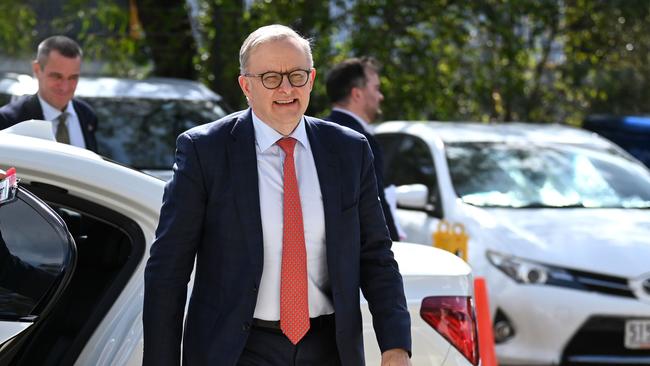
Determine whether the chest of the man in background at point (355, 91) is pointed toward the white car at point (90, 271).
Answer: no

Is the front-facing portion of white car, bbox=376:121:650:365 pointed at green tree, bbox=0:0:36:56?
no

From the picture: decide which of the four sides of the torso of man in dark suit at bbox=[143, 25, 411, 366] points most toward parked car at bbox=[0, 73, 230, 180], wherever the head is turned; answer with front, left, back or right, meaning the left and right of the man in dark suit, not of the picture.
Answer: back

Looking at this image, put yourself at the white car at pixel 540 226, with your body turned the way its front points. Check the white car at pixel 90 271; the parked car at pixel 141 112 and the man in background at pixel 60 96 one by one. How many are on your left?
0

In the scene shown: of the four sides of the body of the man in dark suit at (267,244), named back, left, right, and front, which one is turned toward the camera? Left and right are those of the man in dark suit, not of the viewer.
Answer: front

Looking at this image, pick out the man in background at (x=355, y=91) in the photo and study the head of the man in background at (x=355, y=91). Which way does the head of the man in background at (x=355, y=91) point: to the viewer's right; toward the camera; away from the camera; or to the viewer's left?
to the viewer's right

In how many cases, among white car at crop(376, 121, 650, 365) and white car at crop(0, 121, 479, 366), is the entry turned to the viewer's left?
1

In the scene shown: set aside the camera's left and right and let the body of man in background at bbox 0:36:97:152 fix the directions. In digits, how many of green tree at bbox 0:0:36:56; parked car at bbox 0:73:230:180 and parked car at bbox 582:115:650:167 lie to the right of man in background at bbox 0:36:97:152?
0

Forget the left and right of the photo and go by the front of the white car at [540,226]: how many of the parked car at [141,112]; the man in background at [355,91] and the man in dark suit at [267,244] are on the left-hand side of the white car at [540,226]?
0

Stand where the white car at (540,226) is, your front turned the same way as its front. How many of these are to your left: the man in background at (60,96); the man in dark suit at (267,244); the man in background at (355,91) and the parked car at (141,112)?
0

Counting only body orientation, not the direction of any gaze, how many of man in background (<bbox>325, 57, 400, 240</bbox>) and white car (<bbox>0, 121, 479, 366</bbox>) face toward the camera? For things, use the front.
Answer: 0

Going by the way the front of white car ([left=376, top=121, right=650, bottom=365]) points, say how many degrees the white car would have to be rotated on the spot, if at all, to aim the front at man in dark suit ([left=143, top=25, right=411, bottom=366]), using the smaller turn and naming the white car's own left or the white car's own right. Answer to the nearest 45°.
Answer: approximately 45° to the white car's own right

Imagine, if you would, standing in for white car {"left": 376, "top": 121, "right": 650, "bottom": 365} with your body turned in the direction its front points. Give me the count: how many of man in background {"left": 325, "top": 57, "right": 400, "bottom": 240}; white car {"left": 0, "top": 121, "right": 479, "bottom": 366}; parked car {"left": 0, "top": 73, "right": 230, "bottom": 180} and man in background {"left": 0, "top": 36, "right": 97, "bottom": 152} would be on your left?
0

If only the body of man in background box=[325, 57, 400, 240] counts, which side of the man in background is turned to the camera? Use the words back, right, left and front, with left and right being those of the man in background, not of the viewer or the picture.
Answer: right

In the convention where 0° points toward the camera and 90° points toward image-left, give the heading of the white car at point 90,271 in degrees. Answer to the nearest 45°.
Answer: approximately 90°

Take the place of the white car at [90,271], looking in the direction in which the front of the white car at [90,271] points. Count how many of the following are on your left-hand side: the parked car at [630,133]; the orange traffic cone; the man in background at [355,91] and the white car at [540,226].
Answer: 0
